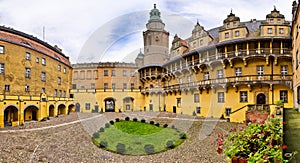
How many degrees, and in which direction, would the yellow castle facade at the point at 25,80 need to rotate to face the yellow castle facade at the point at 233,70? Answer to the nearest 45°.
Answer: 0° — it already faces it

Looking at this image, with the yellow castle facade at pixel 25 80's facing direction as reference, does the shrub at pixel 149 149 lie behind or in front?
in front

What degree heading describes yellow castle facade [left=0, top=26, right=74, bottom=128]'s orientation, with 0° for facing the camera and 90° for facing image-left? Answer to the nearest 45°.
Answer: approximately 315°

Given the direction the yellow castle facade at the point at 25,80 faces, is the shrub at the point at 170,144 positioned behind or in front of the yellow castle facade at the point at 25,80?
in front
